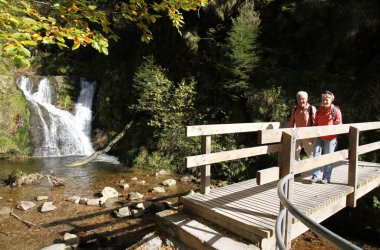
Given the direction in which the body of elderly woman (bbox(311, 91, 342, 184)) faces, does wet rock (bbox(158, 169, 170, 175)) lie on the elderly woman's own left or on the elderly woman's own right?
on the elderly woman's own right

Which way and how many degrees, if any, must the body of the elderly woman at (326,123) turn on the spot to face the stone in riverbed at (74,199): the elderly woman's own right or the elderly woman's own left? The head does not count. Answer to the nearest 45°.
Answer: approximately 45° to the elderly woman's own right

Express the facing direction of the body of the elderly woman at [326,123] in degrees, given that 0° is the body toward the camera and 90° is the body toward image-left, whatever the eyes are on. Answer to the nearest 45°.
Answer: approximately 45°

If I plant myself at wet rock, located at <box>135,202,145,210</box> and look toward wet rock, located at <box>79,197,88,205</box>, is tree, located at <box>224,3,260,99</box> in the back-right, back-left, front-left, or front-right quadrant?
back-right

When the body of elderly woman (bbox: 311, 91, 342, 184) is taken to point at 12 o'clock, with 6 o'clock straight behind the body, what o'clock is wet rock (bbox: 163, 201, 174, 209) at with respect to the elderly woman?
The wet rock is roughly at 2 o'clock from the elderly woman.

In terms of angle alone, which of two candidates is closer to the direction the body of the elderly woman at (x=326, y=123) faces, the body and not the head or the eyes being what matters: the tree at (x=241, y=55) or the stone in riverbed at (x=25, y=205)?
the stone in riverbed

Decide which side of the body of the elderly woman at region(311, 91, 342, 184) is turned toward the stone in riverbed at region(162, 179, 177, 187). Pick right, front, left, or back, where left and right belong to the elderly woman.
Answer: right

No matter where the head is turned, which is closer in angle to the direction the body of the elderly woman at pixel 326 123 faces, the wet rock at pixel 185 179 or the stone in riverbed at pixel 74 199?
the stone in riverbed

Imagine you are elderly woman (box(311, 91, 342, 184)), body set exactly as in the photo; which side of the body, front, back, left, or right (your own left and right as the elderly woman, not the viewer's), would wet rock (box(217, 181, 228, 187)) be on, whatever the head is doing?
right

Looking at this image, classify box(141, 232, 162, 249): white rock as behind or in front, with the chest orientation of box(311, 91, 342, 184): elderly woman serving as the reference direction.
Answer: in front

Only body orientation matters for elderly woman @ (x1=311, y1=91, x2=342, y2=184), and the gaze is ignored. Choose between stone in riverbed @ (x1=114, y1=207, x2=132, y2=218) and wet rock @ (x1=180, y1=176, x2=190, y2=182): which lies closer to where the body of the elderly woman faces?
the stone in riverbed

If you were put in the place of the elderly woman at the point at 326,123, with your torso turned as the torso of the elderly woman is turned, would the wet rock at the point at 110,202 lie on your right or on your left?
on your right

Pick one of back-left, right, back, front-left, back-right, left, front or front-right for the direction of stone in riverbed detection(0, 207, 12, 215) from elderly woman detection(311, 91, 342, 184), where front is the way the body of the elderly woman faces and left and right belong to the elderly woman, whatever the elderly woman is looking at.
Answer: front-right

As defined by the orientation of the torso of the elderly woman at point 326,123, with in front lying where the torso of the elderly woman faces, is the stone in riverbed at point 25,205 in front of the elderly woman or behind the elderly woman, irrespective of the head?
in front
